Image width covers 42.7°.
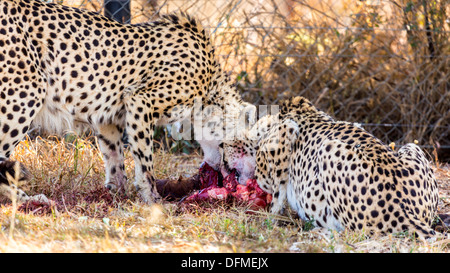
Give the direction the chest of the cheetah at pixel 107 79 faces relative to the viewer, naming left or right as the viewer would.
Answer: facing to the right of the viewer
